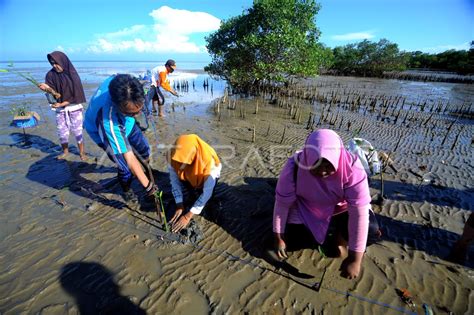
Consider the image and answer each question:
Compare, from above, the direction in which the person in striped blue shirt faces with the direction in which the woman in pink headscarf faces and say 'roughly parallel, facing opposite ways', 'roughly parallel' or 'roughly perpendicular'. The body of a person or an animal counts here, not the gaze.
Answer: roughly perpendicular

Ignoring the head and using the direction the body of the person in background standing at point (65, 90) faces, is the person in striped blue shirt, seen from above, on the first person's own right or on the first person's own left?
on the first person's own left

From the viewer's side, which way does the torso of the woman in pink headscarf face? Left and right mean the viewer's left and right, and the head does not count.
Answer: facing the viewer

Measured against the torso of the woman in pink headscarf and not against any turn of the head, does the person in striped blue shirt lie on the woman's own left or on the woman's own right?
on the woman's own right

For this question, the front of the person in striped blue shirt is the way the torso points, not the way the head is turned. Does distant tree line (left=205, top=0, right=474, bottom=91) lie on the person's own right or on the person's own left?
on the person's own left

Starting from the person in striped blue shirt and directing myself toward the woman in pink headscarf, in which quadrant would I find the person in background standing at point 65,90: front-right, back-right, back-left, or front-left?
back-left

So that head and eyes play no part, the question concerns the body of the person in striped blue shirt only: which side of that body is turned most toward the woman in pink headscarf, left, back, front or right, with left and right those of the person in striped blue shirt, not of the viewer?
front

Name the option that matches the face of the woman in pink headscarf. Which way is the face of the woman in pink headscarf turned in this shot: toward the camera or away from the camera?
toward the camera

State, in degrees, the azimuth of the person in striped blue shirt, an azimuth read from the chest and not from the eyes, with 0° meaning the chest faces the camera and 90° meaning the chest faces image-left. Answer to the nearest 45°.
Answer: approximately 315°

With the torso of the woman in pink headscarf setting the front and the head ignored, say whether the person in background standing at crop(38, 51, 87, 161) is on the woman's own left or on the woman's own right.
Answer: on the woman's own right
